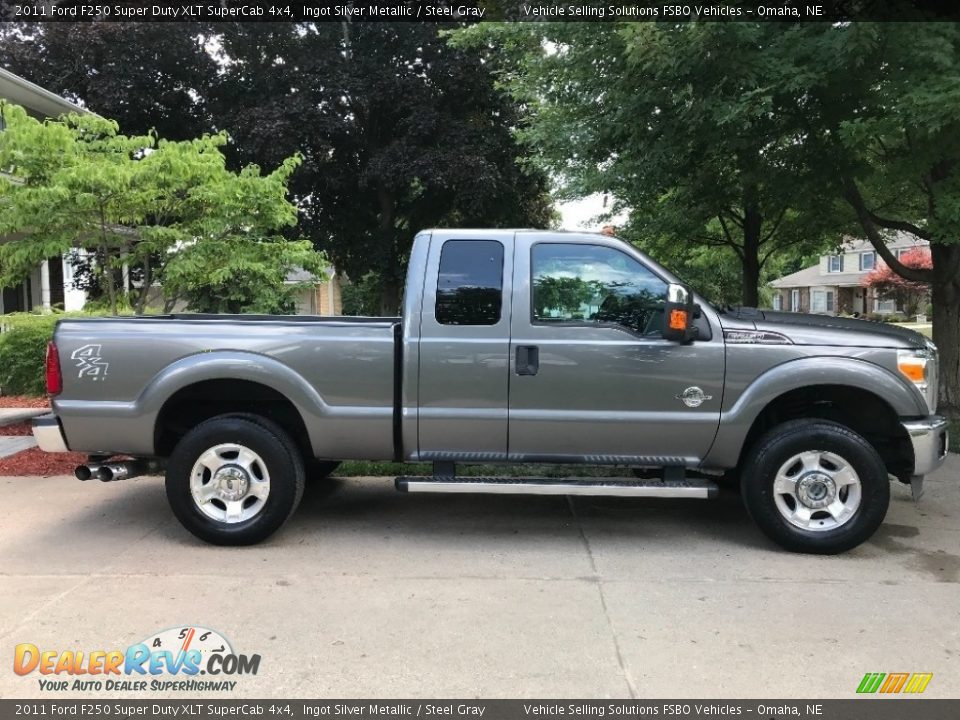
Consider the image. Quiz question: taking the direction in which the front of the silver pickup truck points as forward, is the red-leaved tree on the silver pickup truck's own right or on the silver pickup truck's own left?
on the silver pickup truck's own left

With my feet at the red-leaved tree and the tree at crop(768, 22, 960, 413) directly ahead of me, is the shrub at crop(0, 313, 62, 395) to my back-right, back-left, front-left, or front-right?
front-right

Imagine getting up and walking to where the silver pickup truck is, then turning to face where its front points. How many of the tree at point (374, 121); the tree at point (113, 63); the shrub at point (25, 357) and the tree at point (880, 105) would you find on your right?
0

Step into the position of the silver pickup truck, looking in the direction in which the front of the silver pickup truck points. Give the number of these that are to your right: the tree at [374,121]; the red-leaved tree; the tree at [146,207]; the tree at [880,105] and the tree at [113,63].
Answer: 0

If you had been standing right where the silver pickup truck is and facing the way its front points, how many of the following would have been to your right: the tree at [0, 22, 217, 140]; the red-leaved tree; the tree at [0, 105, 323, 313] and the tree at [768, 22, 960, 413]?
0

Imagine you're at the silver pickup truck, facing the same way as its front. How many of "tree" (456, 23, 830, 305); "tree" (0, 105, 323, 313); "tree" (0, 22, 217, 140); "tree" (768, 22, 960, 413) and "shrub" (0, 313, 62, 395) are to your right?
0

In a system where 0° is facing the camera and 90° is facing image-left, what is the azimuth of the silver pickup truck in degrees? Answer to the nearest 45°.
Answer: approximately 270°

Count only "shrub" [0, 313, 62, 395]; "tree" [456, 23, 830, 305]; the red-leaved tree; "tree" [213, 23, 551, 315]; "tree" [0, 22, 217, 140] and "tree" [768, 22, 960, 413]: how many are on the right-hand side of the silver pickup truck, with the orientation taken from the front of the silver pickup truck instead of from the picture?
0

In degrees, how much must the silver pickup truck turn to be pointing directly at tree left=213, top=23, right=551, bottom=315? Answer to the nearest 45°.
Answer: approximately 90° to its left

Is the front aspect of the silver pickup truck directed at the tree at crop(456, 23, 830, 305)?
no

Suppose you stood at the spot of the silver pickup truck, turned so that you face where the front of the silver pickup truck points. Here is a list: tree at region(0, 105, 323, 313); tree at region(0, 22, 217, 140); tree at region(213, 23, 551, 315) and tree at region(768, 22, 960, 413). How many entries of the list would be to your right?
0

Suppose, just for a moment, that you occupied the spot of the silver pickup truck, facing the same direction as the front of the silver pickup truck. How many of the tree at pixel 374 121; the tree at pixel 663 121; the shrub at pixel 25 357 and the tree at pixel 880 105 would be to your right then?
0

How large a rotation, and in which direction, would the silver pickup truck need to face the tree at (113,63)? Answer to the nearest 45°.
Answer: approximately 135° to its left

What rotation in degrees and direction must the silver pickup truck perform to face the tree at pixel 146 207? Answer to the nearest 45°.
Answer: approximately 135° to its left

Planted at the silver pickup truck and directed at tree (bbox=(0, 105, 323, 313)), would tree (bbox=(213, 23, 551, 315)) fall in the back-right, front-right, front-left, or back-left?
front-right
